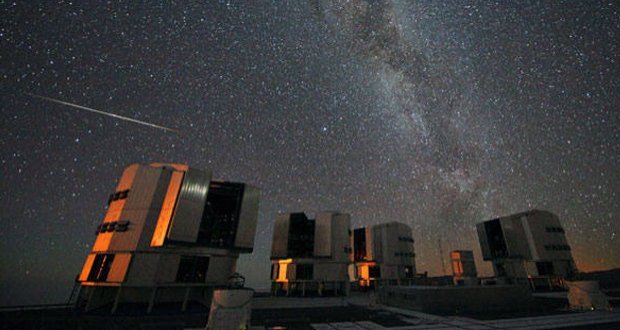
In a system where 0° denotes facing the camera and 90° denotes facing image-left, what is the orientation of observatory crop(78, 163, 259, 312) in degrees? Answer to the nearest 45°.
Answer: approximately 315°
